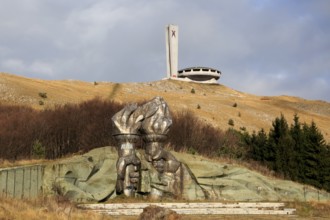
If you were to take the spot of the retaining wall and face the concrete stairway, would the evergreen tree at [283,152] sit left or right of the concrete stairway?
left

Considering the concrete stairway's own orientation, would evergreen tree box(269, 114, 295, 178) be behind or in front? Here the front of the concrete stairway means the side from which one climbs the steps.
behind

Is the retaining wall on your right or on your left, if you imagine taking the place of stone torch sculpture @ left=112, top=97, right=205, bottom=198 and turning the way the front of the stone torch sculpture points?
on your right

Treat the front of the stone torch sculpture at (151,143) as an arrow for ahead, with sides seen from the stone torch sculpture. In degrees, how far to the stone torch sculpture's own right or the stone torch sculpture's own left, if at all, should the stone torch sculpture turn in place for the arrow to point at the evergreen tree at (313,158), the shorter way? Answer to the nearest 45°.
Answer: approximately 135° to the stone torch sculpture's own left

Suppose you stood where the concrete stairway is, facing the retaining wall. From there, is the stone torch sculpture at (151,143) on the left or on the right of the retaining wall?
right

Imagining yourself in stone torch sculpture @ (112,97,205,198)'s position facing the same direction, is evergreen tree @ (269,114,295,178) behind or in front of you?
behind

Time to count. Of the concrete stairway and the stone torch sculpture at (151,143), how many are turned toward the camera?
2

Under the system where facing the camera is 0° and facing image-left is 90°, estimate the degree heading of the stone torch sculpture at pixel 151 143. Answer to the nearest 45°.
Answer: approximately 0°
